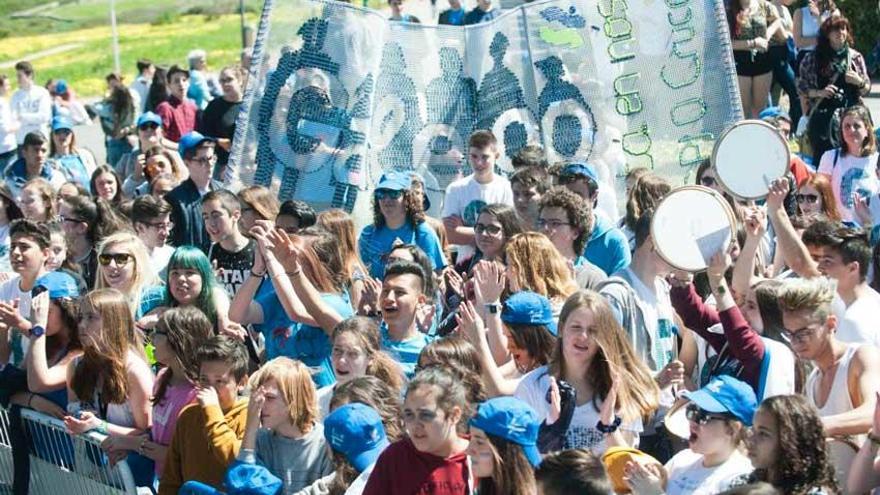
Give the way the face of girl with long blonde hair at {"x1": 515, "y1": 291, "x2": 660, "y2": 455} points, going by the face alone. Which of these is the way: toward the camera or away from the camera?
toward the camera

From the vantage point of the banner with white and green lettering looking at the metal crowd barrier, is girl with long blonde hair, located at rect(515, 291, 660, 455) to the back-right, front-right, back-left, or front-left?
front-left

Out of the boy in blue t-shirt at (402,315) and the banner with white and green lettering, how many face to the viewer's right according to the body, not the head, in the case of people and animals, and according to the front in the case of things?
0

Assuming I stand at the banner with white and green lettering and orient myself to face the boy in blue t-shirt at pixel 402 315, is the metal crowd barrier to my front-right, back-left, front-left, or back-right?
front-right

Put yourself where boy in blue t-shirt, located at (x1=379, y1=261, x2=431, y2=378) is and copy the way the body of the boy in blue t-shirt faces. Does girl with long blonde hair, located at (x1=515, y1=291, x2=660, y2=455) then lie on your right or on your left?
on your left

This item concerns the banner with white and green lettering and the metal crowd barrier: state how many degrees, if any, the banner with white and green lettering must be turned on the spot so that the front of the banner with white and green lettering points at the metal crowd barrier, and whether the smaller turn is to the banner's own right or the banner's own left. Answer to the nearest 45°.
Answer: approximately 45° to the banner's own right

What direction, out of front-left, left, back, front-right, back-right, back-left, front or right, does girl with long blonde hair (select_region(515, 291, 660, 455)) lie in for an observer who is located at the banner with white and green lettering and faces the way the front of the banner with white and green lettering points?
front

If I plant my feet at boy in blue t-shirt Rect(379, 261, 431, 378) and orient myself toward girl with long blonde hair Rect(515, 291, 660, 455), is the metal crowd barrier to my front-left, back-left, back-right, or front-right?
back-right

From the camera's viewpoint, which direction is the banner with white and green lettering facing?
toward the camera

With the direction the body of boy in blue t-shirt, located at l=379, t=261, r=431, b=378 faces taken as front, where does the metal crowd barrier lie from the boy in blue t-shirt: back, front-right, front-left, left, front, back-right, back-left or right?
front-right

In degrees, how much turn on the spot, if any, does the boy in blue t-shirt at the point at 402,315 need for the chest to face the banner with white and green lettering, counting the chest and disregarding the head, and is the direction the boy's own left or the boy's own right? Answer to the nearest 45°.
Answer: approximately 135° to the boy's own right

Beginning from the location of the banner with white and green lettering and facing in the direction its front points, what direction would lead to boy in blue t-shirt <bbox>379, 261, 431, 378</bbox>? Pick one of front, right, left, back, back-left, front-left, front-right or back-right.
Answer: front
